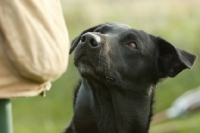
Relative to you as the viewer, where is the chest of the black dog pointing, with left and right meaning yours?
facing the viewer and to the left of the viewer
